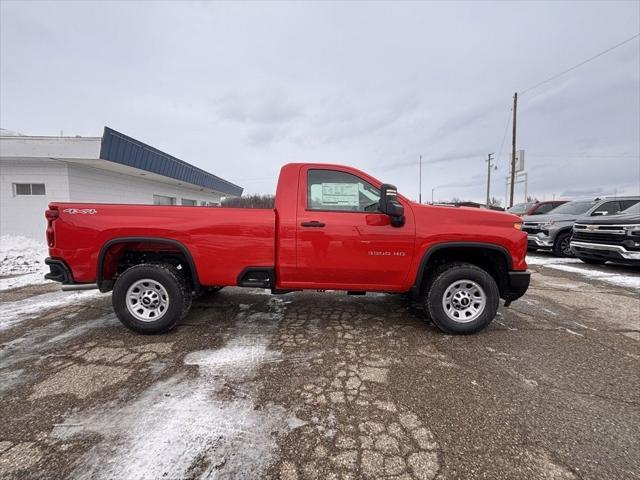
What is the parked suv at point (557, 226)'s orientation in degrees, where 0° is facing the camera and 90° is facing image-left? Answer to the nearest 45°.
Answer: approximately 45°

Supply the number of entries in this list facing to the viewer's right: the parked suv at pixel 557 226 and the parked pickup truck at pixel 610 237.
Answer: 0

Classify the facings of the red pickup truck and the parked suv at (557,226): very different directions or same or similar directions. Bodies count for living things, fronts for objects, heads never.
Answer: very different directions

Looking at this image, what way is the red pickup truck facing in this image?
to the viewer's right

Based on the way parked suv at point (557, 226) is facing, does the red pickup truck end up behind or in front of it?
in front

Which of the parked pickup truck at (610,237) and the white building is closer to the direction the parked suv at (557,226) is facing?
the white building

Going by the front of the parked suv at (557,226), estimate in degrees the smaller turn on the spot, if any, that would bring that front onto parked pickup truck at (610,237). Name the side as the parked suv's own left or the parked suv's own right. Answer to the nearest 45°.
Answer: approximately 90° to the parked suv's own left

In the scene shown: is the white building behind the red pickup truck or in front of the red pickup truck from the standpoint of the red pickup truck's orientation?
behind

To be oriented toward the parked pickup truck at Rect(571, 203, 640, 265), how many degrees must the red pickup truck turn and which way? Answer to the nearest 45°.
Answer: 0° — it already faces it

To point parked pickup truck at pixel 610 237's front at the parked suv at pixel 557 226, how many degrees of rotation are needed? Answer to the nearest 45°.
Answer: approximately 90° to its right

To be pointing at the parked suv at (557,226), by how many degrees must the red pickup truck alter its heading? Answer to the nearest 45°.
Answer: approximately 45° to its left

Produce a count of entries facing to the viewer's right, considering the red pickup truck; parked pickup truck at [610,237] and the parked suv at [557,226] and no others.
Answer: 1

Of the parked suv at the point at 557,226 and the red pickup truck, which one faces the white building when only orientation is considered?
the parked suv

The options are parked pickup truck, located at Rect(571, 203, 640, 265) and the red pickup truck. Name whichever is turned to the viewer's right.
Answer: the red pickup truck

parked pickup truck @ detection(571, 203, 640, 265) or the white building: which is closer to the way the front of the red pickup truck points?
the parked pickup truck

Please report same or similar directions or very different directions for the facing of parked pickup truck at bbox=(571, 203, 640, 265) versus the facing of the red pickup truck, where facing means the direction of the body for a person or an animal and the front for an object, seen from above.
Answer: very different directions
